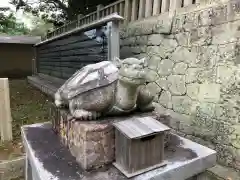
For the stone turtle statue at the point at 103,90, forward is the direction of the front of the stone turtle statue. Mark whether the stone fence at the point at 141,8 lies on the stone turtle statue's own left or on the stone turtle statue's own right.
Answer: on the stone turtle statue's own left

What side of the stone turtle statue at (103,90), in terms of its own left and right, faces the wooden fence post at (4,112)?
back

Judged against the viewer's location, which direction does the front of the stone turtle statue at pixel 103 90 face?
facing the viewer and to the right of the viewer

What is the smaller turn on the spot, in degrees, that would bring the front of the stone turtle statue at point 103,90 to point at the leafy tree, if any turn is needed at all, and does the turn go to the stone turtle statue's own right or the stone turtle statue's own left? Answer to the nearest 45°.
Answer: approximately 135° to the stone turtle statue's own left
